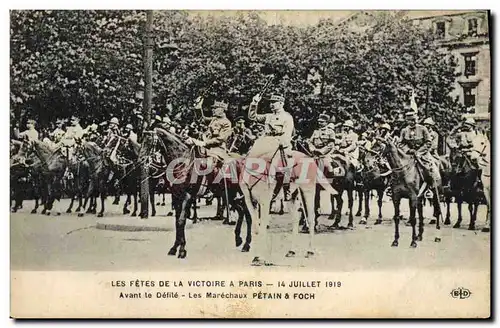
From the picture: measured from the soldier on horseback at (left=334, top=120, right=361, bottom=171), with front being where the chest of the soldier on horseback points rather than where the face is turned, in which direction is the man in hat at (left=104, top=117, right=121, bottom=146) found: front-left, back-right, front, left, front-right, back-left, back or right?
front-right

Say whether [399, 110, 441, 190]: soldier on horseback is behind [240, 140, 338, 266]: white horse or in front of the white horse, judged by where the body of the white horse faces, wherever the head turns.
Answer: behind

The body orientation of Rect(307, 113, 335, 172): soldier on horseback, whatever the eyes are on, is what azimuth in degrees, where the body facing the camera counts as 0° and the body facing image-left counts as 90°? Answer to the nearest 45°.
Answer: approximately 45°

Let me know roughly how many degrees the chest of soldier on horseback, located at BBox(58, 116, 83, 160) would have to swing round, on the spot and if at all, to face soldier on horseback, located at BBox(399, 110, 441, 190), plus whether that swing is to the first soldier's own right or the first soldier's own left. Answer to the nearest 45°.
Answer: approximately 135° to the first soldier's own left

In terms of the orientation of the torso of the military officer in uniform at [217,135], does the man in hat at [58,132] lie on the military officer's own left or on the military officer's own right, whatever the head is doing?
on the military officer's own right

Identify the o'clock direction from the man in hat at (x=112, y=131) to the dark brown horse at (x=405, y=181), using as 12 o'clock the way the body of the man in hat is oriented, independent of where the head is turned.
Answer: The dark brown horse is roughly at 8 o'clock from the man in hat.

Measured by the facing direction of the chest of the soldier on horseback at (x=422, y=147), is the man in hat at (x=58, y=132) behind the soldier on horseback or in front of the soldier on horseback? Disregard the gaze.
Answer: in front
